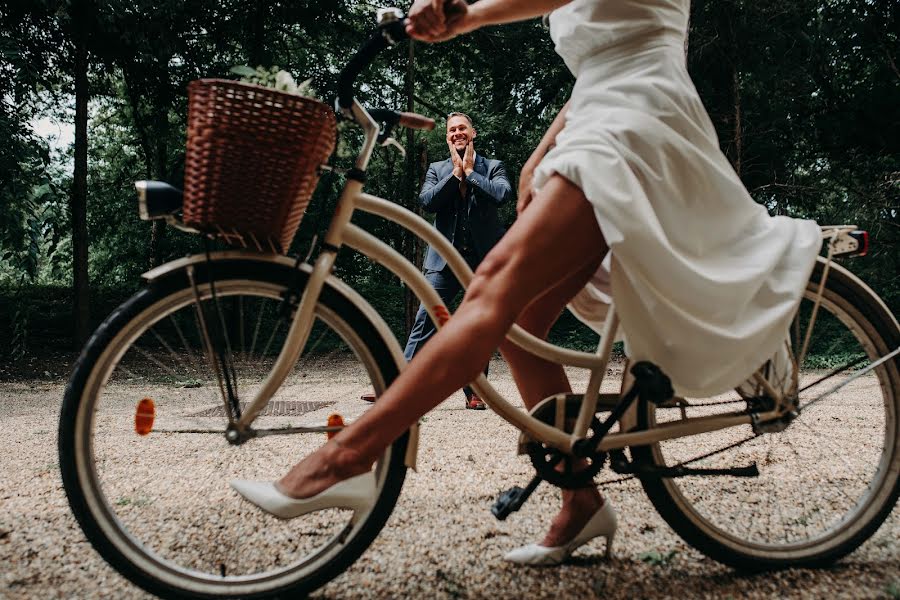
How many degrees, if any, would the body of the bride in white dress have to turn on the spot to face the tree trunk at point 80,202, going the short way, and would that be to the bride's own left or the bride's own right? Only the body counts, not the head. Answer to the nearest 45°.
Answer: approximately 45° to the bride's own right

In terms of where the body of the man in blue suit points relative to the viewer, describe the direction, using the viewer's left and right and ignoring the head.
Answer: facing the viewer

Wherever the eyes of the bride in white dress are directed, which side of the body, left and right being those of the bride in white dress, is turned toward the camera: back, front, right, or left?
left

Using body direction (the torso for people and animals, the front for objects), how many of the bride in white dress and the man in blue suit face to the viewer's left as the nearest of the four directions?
1

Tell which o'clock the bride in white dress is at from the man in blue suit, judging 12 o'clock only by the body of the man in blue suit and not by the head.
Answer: The bride in white dress is roughly at 12 o'clock from the man in blue suit.

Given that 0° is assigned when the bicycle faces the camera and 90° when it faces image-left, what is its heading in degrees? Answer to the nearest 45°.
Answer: approximately 90°

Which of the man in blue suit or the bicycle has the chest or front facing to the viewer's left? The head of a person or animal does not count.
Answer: the bicycle

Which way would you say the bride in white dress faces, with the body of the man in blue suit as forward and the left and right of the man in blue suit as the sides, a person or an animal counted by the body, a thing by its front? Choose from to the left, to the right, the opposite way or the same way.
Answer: to the right

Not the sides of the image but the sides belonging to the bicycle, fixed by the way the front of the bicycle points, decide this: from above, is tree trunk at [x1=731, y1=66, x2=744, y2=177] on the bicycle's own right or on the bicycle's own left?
on the bicycle's own right

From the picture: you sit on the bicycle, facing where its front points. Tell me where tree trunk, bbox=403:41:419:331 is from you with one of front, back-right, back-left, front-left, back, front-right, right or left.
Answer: right

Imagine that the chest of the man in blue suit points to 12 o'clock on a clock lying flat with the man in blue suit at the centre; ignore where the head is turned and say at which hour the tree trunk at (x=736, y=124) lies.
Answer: The tree trunk is roughly at 7 o'clock from the man in blue suit.

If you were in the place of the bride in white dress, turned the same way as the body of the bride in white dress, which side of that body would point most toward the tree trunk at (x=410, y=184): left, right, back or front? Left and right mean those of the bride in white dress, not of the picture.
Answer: right

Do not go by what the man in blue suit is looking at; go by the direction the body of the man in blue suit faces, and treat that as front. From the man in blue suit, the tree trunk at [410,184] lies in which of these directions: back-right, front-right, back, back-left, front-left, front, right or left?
back

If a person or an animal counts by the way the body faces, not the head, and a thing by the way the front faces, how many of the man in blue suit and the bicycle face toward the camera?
1
